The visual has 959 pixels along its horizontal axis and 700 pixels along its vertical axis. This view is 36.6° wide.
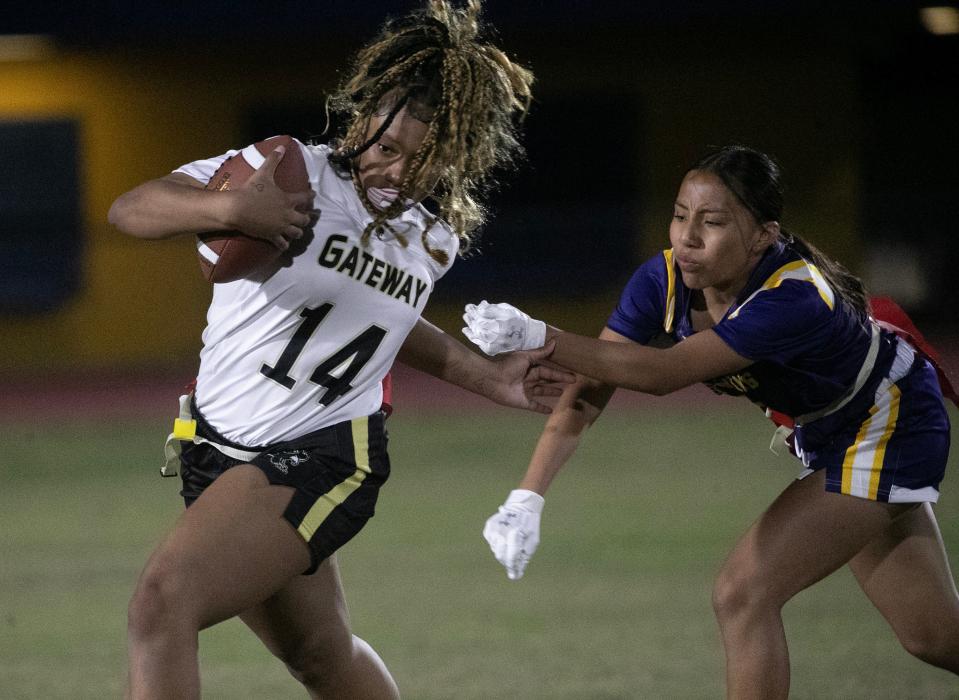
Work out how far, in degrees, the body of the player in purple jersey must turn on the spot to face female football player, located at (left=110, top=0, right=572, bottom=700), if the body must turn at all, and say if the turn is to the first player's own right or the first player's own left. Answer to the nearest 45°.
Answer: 0° — they already face them

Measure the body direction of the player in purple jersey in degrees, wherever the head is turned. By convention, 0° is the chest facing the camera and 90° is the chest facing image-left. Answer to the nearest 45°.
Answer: approximately 45°

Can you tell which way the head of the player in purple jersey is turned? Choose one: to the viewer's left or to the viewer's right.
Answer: to the viewer's left
